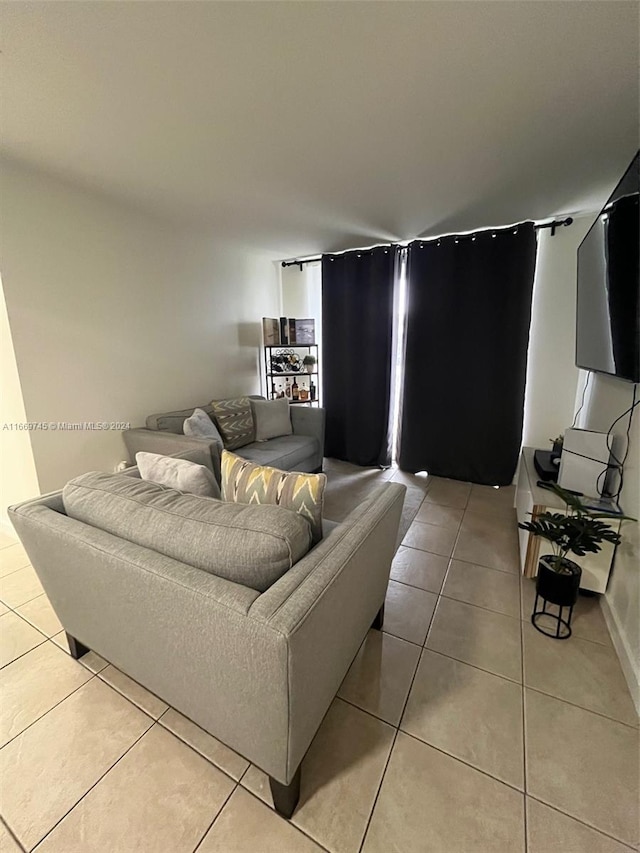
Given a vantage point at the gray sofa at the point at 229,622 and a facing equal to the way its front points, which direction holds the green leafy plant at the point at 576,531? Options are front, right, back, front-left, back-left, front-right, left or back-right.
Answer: front-right

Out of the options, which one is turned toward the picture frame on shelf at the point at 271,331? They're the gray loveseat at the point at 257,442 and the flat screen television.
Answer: the flat screen television

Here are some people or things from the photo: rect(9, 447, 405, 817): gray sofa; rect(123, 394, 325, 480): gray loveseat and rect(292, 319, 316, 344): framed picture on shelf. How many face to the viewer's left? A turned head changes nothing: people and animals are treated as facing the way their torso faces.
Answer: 0

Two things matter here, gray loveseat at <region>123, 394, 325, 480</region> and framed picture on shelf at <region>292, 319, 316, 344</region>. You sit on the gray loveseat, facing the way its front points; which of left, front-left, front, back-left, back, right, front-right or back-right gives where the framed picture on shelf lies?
left

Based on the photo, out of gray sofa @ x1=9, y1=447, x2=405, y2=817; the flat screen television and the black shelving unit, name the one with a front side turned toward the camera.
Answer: the black shelving unit

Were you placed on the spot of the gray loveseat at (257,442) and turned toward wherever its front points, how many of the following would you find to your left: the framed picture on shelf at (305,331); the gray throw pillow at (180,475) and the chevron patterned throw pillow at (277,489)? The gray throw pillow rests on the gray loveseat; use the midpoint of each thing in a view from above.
1

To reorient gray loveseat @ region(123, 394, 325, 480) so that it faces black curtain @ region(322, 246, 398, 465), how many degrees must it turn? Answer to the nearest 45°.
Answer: approximately 90° to its left

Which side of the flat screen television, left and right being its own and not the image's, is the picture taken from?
left

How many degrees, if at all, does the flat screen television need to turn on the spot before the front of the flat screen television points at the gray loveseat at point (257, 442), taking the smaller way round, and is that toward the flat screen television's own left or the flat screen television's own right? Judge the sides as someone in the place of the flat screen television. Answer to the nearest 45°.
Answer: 0° — it already faces it

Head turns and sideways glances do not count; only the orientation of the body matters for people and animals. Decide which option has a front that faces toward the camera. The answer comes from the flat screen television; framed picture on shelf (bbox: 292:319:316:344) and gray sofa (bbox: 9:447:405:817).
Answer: the framed picture on shelf

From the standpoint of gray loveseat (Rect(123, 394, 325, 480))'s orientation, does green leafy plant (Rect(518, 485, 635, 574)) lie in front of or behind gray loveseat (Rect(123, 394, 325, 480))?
in front

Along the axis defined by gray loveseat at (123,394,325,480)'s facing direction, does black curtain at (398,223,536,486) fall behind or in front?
in front

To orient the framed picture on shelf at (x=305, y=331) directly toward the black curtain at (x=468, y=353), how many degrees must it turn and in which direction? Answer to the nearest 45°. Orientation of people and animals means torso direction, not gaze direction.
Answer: approximately 45° to its left

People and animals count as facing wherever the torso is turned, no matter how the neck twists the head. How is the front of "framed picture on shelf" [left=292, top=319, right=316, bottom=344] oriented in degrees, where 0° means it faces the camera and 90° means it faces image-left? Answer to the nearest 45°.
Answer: approximately 0°

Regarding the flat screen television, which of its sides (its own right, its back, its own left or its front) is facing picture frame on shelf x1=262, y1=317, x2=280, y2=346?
front

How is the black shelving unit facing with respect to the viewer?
toward the camera

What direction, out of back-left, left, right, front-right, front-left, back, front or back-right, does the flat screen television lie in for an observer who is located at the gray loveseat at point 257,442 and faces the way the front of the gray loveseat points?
front

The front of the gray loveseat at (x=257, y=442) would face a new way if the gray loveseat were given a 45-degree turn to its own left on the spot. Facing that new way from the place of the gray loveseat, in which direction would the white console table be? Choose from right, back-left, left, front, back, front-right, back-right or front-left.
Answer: front-right

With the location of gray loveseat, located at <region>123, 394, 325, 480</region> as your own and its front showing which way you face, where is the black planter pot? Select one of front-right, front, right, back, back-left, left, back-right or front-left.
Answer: front
